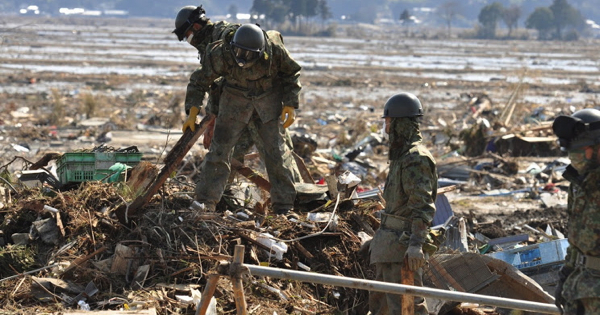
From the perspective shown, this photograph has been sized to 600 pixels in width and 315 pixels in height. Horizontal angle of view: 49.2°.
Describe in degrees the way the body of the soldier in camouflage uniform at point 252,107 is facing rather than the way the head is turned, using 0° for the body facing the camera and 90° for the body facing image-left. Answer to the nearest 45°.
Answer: approximately 0°

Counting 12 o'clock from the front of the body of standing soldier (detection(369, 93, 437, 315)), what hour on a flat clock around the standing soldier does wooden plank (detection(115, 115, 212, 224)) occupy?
The wooden plank is roughly at 1 o'clock from the standing soldier.

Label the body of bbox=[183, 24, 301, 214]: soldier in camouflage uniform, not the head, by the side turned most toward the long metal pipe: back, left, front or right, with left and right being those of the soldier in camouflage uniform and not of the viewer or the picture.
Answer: front

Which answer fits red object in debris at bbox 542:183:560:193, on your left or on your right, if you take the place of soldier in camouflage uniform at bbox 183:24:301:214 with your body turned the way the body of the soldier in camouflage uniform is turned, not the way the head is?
on your left

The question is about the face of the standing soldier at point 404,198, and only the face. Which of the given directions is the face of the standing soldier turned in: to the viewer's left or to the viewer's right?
to the viewer's left

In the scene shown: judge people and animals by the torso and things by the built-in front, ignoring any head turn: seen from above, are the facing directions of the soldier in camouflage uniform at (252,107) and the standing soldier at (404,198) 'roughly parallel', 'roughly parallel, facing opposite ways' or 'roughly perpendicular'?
roughly perpendicular

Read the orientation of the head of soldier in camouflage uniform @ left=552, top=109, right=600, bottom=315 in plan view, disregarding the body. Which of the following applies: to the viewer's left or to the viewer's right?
to the viewer's left

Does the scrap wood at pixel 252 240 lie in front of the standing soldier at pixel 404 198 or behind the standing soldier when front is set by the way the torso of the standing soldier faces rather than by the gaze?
in front

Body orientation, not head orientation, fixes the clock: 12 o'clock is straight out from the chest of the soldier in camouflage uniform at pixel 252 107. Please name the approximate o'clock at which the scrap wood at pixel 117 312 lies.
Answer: The scrap wood is roughly at 1 o'clock from the soldier in camouflage uniform.
